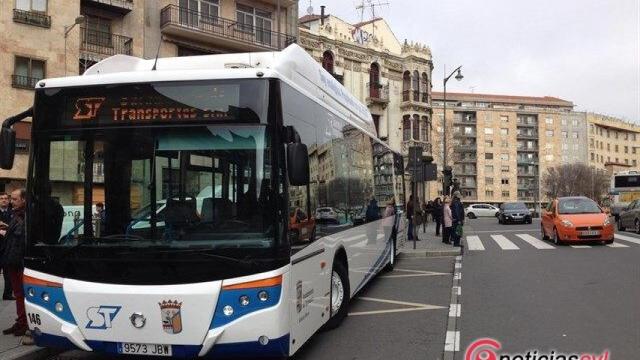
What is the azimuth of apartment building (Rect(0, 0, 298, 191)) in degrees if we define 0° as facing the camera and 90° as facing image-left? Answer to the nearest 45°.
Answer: approximately 315°

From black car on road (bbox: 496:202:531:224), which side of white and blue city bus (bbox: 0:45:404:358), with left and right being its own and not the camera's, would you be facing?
back

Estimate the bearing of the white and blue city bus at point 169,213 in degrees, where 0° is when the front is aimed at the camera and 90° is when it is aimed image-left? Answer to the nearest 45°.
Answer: approximately 45°

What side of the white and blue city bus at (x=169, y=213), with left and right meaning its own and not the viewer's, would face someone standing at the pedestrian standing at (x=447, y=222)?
back

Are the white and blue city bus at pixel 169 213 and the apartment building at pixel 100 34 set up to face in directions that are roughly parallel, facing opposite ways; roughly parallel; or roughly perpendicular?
roughly perpendicular

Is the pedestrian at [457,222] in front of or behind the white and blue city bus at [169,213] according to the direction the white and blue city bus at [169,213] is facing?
behind

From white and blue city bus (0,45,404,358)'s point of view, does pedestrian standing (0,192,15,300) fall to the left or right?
on its right
